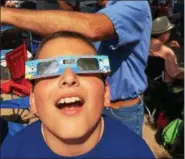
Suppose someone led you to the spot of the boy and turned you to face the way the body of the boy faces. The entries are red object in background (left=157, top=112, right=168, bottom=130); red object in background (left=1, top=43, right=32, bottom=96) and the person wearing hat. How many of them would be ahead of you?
0

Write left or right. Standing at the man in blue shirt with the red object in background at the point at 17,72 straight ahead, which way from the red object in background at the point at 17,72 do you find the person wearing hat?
right

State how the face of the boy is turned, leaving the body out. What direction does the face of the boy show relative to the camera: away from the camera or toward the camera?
toward the camera

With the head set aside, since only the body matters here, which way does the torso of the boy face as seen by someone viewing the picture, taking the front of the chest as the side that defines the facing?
toward the camera

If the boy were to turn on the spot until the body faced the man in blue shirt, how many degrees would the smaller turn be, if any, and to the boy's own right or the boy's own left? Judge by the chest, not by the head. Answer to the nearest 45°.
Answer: approximately 180°
